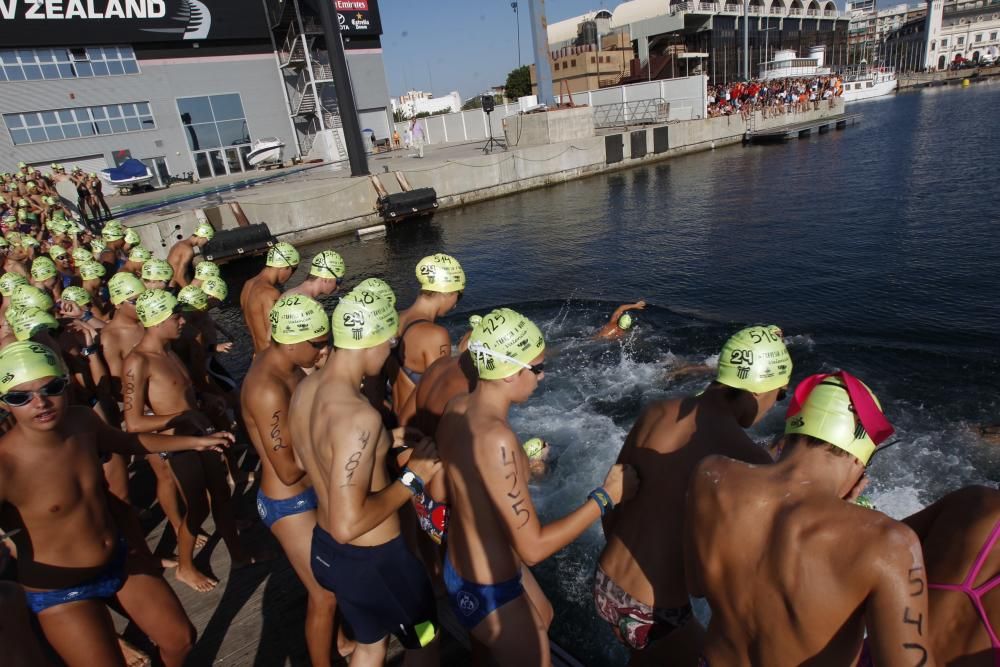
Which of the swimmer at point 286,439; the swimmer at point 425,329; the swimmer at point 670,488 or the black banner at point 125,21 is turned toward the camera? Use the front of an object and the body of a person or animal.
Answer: the black banner

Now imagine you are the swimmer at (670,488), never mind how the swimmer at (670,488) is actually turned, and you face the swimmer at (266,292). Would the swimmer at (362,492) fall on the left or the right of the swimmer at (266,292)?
left

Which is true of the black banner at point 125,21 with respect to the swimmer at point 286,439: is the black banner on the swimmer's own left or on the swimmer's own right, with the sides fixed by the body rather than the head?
on the swimmer's own left

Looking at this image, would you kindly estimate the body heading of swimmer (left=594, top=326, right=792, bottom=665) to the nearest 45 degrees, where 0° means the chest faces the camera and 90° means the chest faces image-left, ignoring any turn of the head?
approximately 225°

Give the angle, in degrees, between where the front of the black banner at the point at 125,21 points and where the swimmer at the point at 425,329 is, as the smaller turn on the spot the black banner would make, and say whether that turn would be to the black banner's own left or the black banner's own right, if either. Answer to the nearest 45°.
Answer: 0° — it already faces them

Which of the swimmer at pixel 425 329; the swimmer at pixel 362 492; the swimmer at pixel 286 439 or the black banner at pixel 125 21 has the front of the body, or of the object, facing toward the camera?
the black banner

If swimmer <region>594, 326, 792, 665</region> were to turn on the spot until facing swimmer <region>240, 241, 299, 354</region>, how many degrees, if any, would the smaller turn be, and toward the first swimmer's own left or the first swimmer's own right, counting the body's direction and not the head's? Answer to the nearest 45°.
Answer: approximately 90° to the first swimmer's own left

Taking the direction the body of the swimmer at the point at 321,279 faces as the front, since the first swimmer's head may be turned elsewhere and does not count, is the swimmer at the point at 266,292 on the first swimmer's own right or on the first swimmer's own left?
on the first swimmer's own left

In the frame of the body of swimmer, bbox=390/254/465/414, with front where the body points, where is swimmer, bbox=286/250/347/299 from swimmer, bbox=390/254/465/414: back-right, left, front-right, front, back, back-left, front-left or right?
left

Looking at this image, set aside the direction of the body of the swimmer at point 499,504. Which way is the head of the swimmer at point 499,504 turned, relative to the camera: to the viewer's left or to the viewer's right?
to the viewer's right

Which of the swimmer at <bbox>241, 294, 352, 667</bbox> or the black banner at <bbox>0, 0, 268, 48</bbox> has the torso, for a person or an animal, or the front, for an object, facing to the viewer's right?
the swimmer

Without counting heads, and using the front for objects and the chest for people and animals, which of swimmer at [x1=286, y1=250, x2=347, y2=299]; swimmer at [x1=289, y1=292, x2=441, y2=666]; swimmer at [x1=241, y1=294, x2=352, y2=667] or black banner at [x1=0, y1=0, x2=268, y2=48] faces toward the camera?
the black banner

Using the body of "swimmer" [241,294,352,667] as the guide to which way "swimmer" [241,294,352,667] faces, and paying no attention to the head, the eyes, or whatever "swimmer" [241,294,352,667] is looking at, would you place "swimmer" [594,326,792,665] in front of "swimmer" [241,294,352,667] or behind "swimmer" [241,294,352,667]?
in front

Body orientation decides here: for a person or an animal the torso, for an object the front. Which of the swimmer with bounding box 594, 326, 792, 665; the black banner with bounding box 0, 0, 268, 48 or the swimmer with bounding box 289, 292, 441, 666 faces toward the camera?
the black banner

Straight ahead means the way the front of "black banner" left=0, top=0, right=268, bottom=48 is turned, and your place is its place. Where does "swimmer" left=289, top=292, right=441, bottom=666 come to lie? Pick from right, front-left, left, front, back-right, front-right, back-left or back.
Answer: front

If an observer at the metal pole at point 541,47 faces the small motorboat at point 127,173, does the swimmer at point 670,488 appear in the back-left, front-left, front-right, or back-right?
front-left

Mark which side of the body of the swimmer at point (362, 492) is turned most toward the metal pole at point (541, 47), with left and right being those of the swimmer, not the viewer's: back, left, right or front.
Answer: front

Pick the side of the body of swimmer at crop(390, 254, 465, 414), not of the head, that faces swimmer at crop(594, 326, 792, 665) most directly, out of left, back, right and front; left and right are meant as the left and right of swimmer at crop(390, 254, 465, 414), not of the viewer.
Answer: right

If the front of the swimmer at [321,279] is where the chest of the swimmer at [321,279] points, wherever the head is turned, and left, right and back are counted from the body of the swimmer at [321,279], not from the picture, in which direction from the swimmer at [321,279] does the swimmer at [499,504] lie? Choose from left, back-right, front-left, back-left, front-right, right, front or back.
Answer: right
